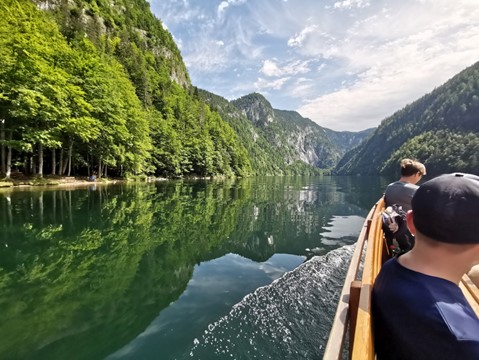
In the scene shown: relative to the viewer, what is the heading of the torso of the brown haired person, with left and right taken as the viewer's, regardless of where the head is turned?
facing away from the viewer and to the right of the viewer

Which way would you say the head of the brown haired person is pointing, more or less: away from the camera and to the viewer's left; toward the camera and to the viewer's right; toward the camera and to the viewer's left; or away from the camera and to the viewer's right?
away from the camera and to the viewer's right

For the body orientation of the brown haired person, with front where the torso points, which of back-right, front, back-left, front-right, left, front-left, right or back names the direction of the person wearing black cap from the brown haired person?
back-right

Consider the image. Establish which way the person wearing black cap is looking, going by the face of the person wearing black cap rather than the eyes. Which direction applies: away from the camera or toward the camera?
away from the camera
